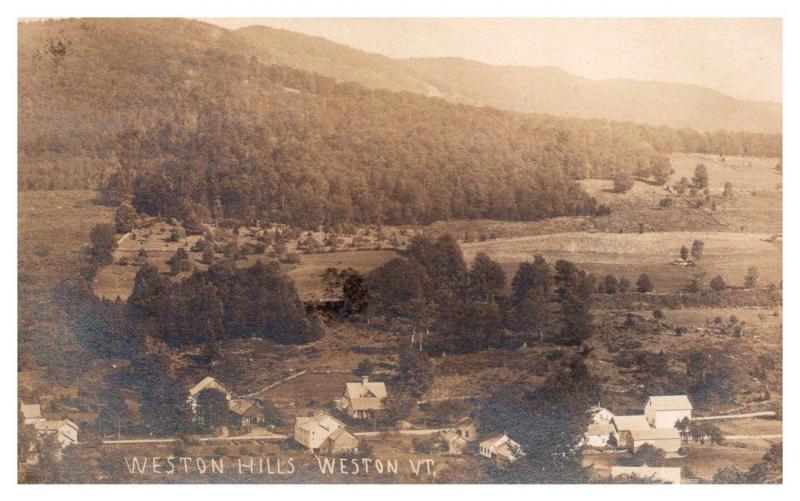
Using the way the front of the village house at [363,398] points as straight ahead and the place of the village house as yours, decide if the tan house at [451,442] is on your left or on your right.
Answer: on your left

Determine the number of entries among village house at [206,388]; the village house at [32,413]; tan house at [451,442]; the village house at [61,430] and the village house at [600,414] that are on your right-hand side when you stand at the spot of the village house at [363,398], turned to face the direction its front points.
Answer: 3

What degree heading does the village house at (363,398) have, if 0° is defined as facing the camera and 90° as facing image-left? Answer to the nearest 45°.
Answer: approximately 0°

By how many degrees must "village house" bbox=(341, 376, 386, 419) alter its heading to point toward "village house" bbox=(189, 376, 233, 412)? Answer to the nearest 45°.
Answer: approximately 90° to its right

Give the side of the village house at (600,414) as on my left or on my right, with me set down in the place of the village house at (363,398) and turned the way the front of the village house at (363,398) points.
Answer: on my left

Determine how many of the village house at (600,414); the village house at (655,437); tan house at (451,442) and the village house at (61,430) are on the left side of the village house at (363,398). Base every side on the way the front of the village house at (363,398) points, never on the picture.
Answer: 3

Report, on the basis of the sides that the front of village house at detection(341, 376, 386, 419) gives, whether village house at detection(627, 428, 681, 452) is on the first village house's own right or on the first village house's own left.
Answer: on the first village house's own left

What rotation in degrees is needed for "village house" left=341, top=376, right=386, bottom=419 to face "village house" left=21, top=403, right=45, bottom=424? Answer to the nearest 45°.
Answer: approximately 90° to its right
